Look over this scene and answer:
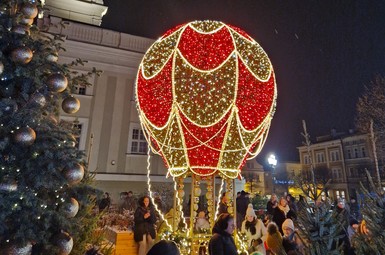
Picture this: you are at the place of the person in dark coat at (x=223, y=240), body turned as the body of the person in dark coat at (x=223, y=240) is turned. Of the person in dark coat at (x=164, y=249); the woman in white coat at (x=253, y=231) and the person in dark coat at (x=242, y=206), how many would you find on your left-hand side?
2

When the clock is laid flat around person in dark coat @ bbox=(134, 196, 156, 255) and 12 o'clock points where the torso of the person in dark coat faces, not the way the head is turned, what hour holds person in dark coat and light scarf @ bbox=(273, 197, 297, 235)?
The person in dark coat and light scarf is roughly at 9 o'clock from the person in dark coat.

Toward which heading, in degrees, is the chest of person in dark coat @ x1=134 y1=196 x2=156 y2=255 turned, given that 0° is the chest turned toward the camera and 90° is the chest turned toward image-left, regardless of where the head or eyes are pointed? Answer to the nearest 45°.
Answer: approximately 0°

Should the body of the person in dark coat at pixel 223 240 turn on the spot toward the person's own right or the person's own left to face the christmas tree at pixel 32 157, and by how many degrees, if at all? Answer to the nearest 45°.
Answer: approximately 135° to the person's own right

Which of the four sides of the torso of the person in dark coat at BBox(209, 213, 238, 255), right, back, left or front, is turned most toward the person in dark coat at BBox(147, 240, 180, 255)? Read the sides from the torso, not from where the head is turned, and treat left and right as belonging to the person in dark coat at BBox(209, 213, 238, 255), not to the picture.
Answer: right

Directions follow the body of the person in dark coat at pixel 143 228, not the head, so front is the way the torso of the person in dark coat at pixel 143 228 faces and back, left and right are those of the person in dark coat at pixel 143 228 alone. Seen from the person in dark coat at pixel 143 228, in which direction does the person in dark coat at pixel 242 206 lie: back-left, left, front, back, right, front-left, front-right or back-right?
back-left

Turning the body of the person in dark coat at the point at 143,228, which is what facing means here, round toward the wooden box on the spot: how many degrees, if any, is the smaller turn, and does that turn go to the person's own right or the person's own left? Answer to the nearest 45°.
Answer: approximately 135° to the person's own right
